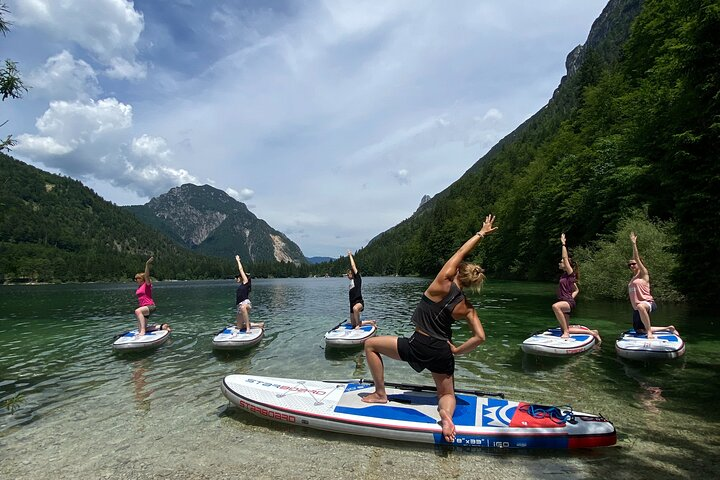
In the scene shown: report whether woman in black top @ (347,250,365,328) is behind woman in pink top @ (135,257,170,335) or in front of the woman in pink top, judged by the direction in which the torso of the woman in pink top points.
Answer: behind

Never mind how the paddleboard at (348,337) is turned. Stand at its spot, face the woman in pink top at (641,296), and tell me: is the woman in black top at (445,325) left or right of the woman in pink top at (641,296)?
right

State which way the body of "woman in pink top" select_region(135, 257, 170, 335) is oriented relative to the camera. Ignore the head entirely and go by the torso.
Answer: to the viewer's left

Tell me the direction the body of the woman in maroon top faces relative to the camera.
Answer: to the viewer's left

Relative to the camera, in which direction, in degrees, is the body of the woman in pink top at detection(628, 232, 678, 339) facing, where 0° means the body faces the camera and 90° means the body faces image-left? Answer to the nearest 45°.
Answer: approximately 45°

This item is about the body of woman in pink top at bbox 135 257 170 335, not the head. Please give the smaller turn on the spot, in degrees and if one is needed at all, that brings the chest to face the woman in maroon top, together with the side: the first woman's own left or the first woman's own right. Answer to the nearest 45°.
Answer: approximately 135° to the first woman's own left

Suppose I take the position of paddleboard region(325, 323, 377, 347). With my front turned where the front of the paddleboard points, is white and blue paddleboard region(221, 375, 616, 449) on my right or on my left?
on my left

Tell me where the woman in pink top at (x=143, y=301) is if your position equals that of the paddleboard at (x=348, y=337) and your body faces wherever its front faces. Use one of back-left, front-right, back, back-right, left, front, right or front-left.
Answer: front-right

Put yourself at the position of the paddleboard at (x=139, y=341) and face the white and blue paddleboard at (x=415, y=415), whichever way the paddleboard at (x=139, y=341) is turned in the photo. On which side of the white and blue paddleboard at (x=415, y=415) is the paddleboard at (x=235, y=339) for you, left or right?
left

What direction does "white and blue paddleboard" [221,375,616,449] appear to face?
to the viewer's left
